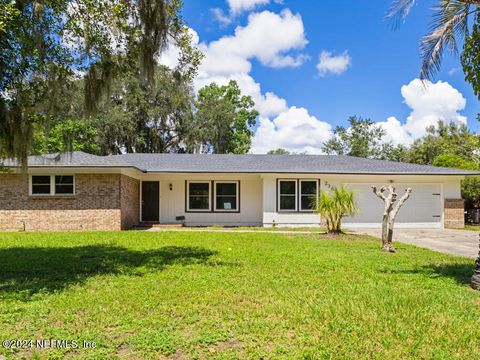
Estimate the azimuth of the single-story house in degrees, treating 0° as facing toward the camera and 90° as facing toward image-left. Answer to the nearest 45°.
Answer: approximately 0°

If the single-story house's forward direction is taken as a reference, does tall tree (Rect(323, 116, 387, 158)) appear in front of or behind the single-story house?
behind

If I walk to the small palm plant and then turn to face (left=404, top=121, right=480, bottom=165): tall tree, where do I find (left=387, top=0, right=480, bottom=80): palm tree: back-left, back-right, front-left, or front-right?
back-right

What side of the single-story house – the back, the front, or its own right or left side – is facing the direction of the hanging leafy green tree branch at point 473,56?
front

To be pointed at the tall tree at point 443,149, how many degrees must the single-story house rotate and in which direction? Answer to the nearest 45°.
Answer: approximately 135° to its left

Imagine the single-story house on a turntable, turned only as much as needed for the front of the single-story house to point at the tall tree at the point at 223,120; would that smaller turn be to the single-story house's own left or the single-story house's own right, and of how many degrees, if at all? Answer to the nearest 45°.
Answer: approximately 180°
